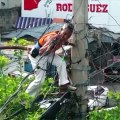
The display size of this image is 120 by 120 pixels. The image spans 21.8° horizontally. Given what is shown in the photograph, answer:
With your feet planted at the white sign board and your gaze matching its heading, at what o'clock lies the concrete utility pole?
The concrete utility pole is roughly at 12 o'clock from the white sign board.

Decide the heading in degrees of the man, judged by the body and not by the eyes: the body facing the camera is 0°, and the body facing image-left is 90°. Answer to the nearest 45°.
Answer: approximately 270°

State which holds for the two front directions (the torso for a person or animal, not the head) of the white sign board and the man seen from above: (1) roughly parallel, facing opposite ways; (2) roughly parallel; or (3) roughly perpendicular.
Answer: roughly perpendicular

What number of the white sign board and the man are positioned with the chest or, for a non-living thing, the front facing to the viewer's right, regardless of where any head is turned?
1

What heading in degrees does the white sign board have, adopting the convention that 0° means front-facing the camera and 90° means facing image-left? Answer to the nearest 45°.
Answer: approximately 0°

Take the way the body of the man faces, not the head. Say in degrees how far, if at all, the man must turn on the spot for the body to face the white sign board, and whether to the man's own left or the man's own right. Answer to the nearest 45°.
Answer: approximately 90° to the man's own left

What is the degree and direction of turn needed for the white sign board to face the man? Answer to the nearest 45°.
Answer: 0° — it already faces them
